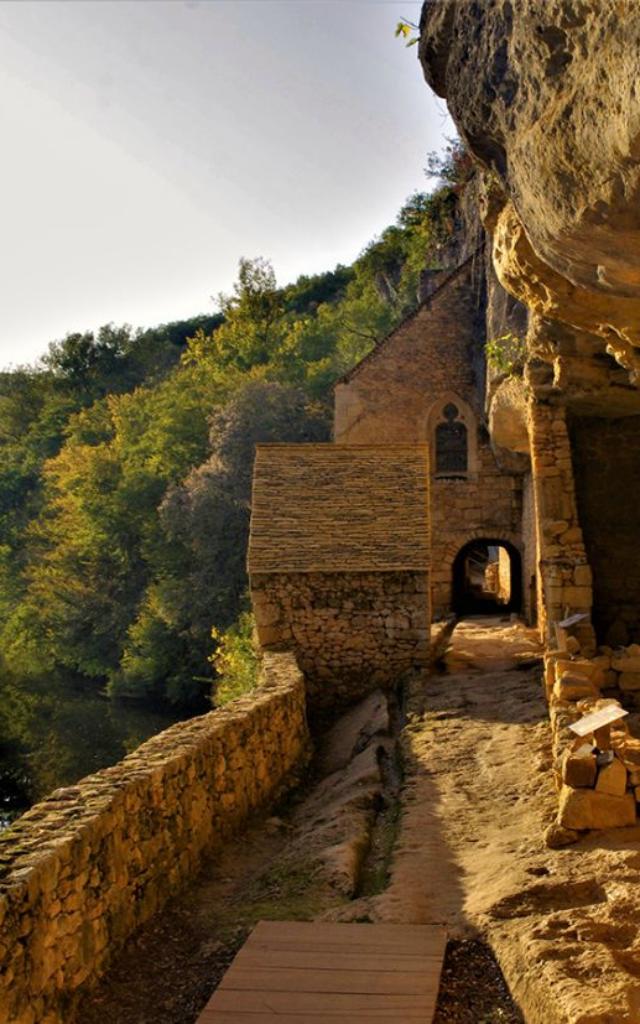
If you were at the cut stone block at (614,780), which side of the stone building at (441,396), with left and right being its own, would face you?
front

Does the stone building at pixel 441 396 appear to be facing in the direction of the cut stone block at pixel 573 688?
yes

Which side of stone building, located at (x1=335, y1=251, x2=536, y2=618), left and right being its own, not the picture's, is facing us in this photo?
front

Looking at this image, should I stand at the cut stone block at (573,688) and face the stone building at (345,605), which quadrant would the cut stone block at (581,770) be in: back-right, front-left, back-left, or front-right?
back-left

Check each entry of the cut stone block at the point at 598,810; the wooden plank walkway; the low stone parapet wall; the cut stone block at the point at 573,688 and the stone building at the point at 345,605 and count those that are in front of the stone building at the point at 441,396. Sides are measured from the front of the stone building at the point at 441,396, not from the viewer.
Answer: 5

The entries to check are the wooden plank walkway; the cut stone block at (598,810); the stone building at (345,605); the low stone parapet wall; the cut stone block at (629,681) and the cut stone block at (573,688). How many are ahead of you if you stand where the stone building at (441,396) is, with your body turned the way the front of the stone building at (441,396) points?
6

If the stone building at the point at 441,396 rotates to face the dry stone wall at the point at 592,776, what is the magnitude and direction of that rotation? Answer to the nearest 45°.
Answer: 0° — it already faces it

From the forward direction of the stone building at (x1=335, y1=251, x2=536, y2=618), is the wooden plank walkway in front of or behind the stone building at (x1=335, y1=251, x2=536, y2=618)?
in front

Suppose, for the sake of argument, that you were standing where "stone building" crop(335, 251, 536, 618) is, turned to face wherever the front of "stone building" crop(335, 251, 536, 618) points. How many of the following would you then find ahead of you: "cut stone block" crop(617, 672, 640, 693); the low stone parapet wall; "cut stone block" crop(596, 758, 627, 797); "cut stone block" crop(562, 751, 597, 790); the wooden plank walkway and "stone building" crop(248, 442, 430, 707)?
6

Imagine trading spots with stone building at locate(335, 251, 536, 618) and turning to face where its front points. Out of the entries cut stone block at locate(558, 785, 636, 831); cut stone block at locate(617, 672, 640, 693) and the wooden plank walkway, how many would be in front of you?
3

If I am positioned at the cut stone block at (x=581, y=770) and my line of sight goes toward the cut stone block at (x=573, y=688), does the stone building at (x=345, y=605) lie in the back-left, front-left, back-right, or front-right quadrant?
front-left

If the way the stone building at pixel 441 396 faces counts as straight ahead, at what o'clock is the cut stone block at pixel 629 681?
The cut stone block is roughly at 12 o'clock from the stone building.

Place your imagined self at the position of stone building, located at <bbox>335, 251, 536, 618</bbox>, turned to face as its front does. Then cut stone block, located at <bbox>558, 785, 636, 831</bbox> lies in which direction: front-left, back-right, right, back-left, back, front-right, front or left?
front

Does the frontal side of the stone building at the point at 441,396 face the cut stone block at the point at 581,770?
yes

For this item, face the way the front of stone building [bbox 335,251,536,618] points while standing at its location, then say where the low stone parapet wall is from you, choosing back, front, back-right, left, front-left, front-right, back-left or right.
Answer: front
